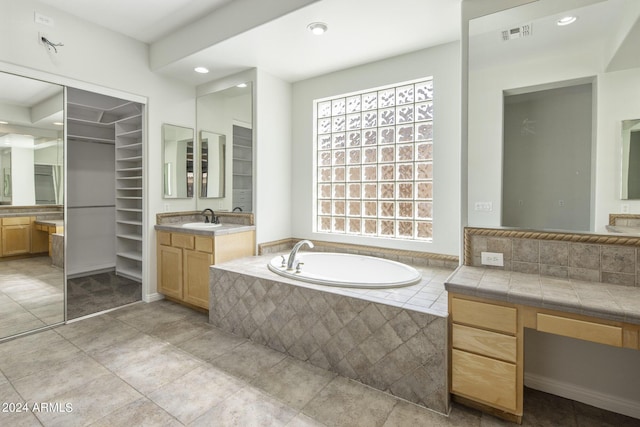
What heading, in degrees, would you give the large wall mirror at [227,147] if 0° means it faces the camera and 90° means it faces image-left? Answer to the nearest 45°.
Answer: approximately 45°

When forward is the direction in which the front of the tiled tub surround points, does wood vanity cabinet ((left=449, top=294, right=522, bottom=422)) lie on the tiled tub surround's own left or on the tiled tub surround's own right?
on the tiled tub surround's own left

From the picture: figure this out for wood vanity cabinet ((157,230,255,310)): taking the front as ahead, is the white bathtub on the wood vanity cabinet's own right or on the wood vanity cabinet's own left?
on the wood vanity cabinet's own left

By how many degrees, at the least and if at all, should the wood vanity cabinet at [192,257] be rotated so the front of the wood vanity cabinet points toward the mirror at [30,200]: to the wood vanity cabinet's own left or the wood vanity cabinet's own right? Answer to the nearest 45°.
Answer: approximately 45° to the wood vanity cabinet's own right

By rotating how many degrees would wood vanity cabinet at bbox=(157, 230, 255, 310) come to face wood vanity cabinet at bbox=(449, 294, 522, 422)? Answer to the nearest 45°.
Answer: approximately 90° to its left

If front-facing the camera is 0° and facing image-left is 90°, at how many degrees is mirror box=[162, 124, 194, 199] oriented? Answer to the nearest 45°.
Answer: approximately 315°

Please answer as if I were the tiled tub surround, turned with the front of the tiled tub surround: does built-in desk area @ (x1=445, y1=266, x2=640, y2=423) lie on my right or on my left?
on my left
